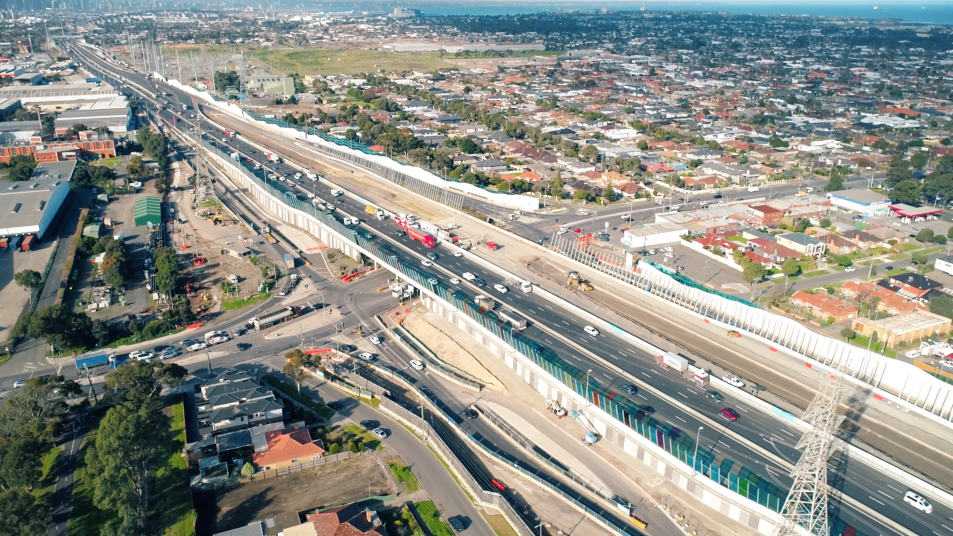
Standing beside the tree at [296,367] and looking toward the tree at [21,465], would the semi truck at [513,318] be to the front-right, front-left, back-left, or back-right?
back-left

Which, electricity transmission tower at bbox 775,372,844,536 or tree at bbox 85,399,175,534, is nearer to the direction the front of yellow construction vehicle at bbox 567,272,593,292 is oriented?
the electricity transmission tower

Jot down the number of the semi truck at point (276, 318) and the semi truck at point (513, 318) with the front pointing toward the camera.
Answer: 0

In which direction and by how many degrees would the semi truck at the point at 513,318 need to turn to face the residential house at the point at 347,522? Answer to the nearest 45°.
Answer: approximately 135° to its left

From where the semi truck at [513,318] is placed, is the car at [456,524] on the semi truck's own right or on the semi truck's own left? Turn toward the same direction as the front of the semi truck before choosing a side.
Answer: on the semi truck's own left

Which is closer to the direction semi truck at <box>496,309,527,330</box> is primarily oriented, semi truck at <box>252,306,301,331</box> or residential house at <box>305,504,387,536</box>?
the semi truck

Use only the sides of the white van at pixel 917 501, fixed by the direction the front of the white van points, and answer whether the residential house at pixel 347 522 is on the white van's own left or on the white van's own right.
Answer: on the white van's own right

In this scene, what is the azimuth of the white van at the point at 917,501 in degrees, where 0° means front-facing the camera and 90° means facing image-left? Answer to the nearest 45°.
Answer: approximately 315°

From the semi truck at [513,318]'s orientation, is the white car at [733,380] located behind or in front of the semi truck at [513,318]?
behind

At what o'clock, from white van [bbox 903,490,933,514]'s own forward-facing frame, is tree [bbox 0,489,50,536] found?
The tree is roughly at 3 o'clock from the white van.

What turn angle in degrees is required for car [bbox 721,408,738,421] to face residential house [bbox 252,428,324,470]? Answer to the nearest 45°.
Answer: approximately 90° to its right
